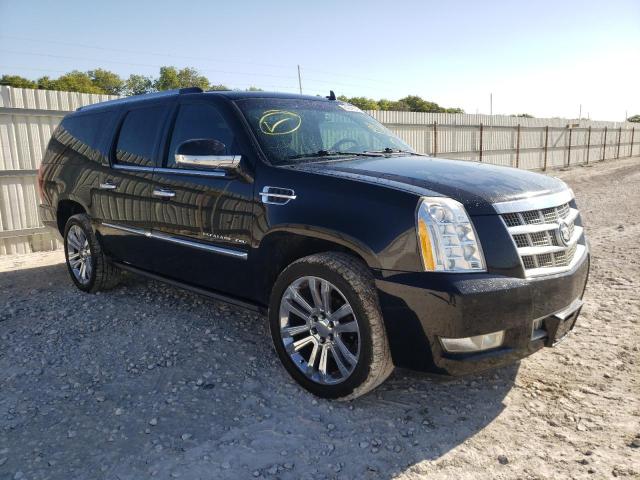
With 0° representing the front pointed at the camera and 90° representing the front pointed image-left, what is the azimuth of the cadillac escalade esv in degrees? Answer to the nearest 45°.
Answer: approximately 315°

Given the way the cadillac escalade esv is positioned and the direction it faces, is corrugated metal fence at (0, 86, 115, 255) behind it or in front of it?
behind

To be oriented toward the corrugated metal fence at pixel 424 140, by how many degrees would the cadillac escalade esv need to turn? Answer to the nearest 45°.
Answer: approximately 135° to its left
